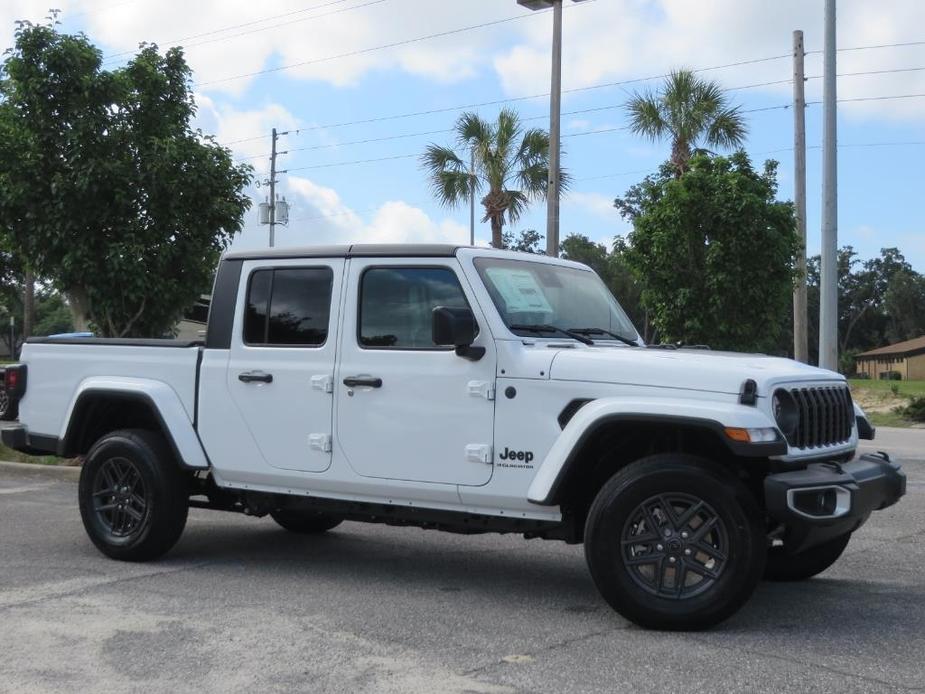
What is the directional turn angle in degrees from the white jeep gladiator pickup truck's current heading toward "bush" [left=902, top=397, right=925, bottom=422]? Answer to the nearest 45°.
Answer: approximately 90° to its left

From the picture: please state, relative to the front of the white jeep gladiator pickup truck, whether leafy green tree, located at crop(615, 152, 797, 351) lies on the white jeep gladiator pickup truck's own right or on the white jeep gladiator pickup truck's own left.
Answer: on the white jeep gladiator pickup truck's own left

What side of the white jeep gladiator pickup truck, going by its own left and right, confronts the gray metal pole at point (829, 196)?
left

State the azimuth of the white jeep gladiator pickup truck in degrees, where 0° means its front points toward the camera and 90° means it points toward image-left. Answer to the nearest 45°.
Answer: approximately 315°

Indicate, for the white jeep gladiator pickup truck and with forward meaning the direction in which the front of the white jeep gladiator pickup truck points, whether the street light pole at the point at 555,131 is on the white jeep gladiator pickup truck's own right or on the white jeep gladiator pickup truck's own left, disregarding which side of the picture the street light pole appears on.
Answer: on the white jeep gladiator pickup truck's own left

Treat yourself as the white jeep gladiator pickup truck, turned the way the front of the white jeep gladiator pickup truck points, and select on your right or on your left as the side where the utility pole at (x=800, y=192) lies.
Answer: on your left
